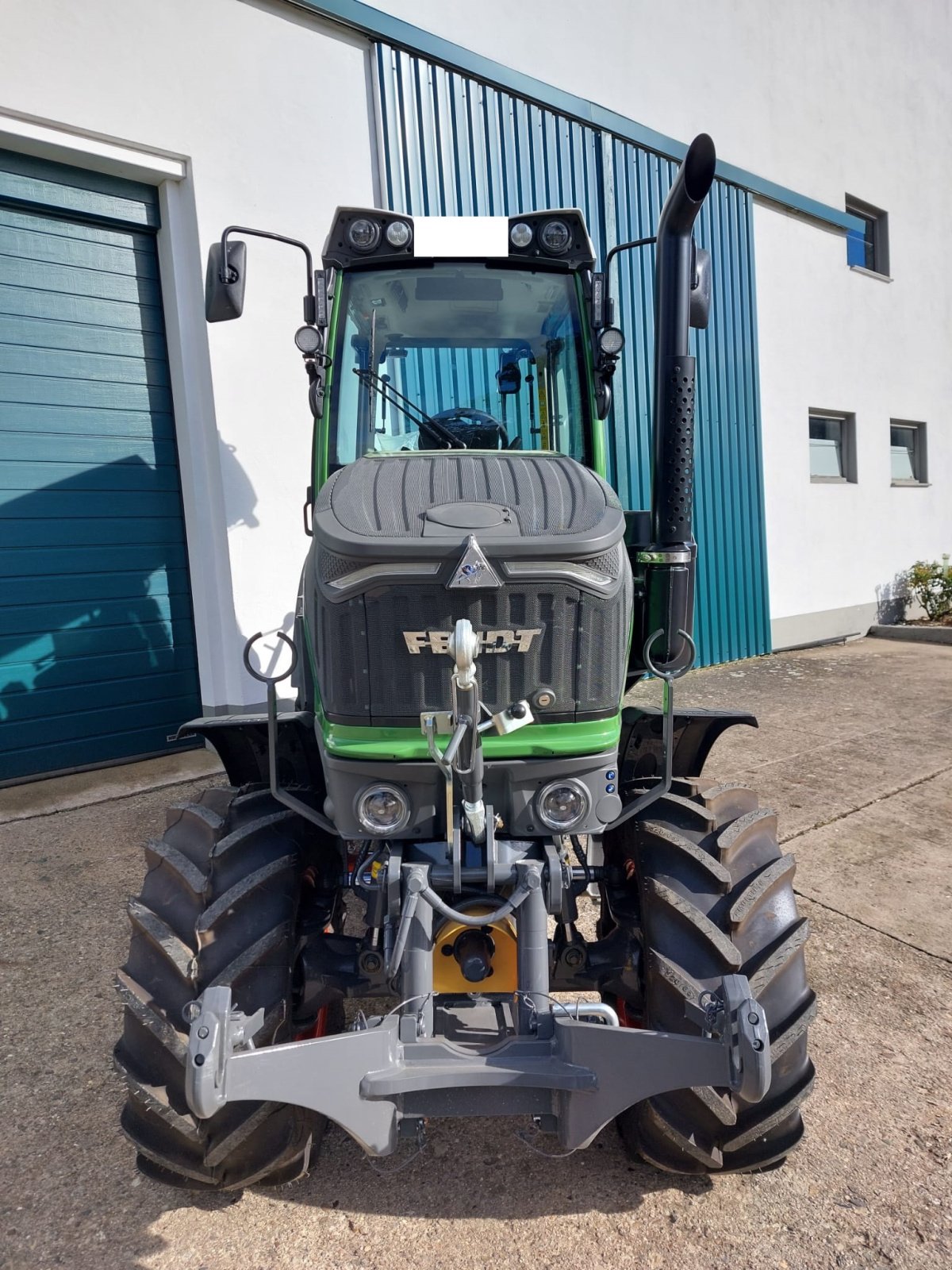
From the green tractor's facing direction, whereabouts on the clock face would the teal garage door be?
The teal garage door is roughly at 5 o'clock from the green tractor.

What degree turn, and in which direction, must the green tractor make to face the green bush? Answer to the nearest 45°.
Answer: approximately 135° to its left

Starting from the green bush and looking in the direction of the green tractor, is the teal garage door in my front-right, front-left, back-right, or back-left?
front-right

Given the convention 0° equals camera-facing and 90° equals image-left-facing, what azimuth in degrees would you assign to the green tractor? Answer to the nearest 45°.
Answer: approximately 0°
